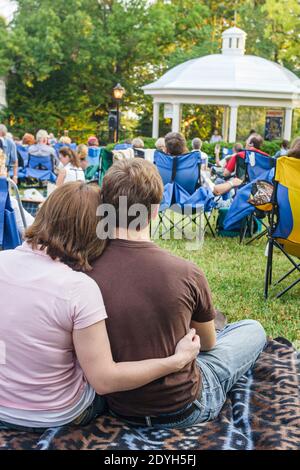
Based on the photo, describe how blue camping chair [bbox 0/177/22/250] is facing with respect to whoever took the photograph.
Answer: facing away from the viewer and to the right of the viewer

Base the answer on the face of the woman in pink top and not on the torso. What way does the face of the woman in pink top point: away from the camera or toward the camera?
away from the camera

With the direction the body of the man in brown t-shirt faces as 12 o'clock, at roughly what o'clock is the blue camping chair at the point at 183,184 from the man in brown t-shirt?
The blue camping chair is roughly at 12 o'clock from the man in brown t-shirt.

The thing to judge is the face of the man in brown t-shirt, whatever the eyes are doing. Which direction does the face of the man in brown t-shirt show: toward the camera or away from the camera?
away from the camera

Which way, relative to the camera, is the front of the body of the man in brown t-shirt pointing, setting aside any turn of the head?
away from the camera

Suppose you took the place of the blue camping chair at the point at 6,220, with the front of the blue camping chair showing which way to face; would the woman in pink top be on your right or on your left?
on your right

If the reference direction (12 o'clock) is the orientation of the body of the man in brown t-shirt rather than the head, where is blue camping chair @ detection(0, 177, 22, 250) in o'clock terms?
The blue camping chair is roughly at 11 o'clock from the man in brown t-shirt.
